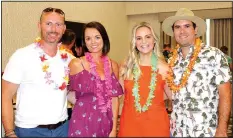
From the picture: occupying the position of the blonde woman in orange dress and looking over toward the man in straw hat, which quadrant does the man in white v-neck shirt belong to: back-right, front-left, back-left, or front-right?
back-right

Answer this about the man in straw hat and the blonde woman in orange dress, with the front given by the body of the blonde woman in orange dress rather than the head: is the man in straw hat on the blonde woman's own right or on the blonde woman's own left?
on the blonde woman's own left

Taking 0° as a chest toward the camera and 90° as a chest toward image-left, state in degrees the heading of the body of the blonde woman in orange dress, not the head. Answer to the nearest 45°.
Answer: approximately 0°

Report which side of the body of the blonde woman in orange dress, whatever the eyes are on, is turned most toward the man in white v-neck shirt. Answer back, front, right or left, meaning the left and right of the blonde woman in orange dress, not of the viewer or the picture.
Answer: right
